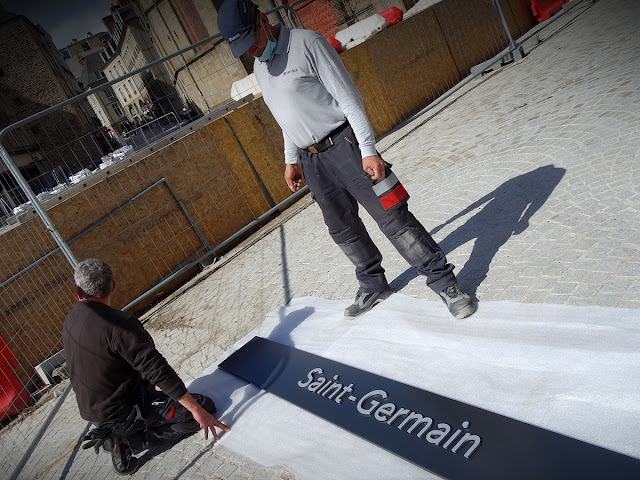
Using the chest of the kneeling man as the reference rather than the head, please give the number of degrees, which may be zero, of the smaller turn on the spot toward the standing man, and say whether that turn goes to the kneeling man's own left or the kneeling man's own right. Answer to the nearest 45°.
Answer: approximately 45° to the kneeling man's own right

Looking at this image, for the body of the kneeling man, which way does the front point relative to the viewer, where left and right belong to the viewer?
facing away from the viewer and to the right of the viewer

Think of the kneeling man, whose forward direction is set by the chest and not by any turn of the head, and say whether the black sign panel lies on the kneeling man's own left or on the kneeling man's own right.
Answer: on the kneeling man's own right
